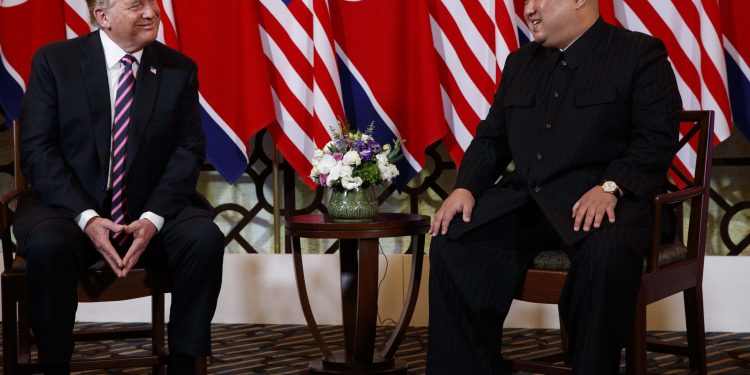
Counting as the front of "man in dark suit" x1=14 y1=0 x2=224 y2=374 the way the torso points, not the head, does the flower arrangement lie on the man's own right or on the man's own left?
on the man's own left

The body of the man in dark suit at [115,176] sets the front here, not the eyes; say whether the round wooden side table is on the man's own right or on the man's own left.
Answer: on the man's own left

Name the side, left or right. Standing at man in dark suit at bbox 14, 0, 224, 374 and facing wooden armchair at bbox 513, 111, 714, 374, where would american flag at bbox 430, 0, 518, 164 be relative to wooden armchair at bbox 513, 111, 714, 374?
left

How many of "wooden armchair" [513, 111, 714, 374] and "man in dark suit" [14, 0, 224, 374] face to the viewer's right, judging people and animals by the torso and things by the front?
0

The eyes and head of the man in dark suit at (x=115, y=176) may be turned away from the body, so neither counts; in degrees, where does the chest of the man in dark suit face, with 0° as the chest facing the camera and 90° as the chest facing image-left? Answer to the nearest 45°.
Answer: approximately 0°

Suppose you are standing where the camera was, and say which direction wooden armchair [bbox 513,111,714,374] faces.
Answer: facing the viewer and to the left of the viewer

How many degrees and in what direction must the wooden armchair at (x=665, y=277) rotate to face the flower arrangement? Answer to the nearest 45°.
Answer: approximately 45° to its right

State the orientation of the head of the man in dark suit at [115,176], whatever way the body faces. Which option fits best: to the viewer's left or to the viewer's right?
to the viewer's right

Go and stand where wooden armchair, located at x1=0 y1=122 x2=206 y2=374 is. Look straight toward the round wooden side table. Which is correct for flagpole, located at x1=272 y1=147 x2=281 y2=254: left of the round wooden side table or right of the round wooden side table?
left

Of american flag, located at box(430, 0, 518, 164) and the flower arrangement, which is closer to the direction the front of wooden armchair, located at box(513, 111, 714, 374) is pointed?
the flower arrangement

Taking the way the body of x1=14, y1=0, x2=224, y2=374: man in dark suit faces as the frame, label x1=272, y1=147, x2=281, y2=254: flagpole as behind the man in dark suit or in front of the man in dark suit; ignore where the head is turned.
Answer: behind

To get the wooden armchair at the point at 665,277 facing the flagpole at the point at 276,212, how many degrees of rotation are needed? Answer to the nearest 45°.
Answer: approximately 90° to its right

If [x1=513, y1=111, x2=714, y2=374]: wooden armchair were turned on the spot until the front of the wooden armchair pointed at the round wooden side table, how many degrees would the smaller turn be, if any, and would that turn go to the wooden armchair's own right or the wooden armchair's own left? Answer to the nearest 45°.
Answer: approximately 45° to the wooden armchair's own right
